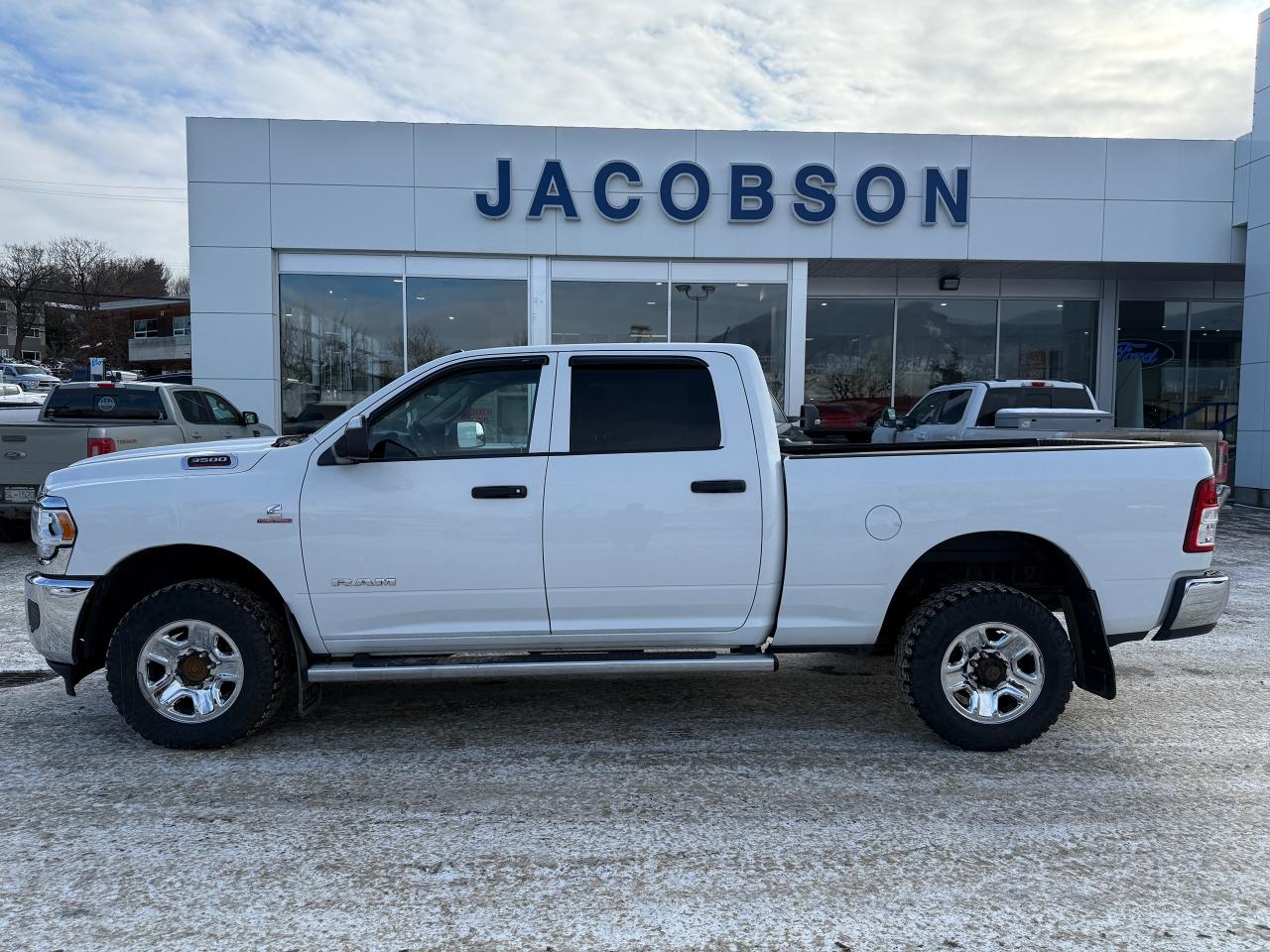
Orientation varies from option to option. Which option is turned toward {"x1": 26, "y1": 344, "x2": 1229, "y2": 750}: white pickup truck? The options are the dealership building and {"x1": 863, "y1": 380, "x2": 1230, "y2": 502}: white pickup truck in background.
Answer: the dealership building

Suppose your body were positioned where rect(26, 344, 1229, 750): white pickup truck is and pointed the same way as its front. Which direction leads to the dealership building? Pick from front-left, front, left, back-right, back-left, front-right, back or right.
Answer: right

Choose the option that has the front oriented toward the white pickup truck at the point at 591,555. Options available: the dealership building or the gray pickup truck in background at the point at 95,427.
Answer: the dealership building

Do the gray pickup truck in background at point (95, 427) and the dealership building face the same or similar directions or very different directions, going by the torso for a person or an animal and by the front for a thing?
very different directions

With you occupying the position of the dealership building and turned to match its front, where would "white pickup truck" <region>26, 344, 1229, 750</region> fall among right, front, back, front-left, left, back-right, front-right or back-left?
front

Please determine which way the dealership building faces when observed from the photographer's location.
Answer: facing the viewer

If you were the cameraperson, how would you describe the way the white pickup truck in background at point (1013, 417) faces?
facing away from the viewer and to the left of the viewer

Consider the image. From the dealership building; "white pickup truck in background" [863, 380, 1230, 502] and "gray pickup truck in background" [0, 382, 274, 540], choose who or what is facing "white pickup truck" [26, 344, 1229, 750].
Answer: the dealership building

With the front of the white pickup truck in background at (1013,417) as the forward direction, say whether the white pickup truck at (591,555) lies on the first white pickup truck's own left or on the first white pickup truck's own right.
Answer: on the first white pickup truck's own left

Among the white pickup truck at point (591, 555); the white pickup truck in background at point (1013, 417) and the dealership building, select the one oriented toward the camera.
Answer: the dealership building

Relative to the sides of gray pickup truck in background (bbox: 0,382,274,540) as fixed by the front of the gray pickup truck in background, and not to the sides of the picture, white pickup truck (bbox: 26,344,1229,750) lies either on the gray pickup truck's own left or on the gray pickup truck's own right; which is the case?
on the gray pickup truck's own right

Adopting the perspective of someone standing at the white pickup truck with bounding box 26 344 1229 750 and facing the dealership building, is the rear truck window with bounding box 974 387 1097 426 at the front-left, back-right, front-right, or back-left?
front-right

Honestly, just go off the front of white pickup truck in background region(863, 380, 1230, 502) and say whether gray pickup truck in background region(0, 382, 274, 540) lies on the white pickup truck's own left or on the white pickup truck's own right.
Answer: on the white pickup truck's own left

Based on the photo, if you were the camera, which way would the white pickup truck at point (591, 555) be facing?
facing to the left of the viewer

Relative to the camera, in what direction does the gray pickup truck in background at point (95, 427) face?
facing away from the viewer and to the right of the viewer

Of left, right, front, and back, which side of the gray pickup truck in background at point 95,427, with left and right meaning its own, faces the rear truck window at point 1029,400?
right
